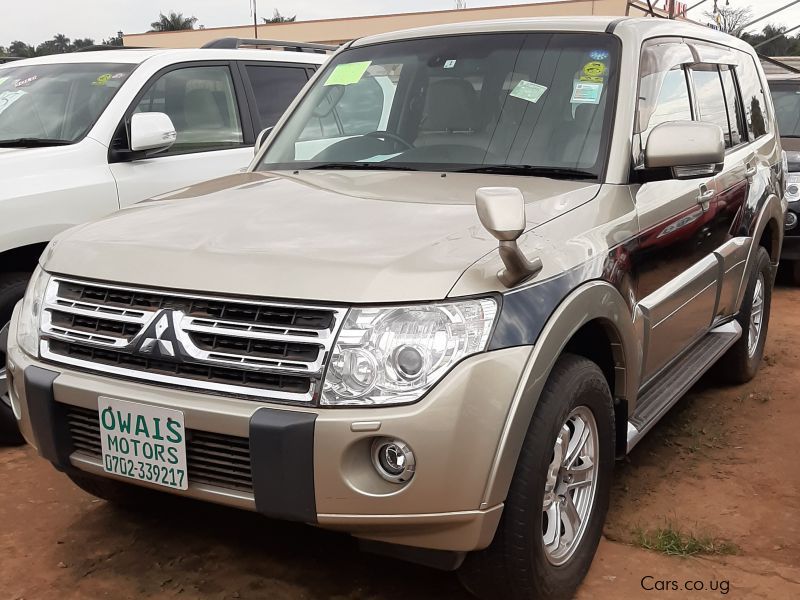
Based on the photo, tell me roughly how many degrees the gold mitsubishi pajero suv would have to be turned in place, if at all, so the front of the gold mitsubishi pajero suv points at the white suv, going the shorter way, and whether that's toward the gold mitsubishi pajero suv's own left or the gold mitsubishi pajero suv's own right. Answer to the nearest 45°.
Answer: approximately 90° to the gold mitsubishi pajero suv's own right

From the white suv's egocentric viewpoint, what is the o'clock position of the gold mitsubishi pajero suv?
The gold mitsubishi pajero suv is roughly at 10 o'clock from the white suv.

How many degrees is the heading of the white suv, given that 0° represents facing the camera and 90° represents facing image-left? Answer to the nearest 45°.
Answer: approximately 45°
